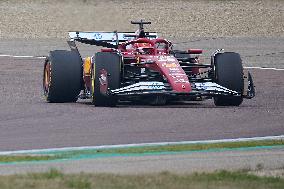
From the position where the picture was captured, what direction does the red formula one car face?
facing the viewer
